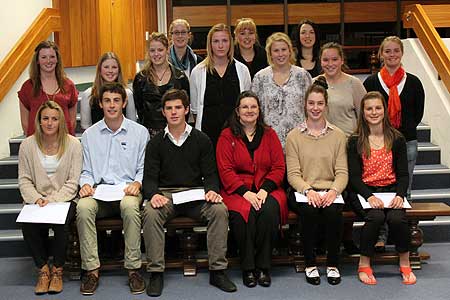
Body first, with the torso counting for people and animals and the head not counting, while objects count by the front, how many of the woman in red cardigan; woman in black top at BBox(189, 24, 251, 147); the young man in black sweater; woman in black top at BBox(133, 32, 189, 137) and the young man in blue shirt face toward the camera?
5

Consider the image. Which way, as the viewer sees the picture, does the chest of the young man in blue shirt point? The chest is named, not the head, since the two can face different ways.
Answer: toward the camera

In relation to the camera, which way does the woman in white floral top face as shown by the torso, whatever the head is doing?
toward the camera

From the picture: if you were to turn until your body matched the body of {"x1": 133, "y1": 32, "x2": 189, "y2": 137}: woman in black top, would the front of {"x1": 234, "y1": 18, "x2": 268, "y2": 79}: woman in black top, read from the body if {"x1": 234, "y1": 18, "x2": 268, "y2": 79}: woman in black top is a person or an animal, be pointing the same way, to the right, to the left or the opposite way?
the same way

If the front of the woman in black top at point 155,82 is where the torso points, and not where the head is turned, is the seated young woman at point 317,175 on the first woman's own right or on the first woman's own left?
on the first woman's own left

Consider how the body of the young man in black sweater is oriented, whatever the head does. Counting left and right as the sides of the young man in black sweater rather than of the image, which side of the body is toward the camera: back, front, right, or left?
front

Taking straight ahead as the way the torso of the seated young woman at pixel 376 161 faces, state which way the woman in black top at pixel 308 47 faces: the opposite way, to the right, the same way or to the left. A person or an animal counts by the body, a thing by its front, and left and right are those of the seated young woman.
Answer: the same way

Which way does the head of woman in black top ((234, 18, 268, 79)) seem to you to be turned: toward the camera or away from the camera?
toward the camera

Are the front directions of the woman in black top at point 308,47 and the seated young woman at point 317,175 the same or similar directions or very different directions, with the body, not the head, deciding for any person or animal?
same or similar directions

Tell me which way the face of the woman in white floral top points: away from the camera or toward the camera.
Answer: toward the camera

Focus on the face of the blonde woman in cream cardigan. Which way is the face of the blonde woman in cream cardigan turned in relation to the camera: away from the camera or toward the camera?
toward the camera

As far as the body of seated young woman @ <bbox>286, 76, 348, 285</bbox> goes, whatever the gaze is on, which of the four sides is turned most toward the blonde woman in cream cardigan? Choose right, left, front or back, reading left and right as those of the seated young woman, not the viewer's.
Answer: right

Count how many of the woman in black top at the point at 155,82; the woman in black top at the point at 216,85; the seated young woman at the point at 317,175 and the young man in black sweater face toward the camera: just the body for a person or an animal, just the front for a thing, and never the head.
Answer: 4

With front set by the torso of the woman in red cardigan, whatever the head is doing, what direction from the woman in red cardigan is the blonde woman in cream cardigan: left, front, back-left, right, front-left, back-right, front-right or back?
right

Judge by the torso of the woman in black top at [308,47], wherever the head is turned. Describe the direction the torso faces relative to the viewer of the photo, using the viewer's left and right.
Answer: facing the viewer

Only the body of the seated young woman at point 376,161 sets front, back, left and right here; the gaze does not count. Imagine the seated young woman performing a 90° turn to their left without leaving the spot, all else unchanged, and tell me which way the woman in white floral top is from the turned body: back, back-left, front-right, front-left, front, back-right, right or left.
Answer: back

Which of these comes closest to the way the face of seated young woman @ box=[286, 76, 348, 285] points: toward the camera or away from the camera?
toward the camera
